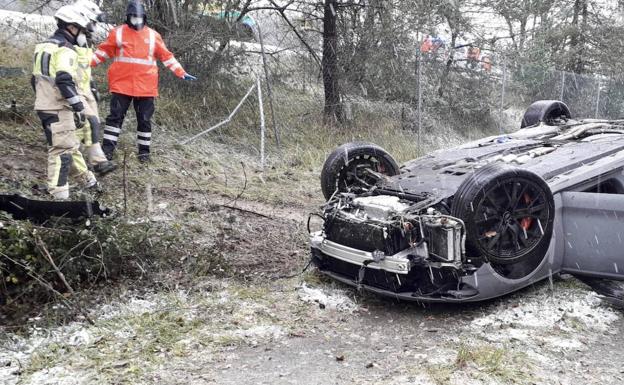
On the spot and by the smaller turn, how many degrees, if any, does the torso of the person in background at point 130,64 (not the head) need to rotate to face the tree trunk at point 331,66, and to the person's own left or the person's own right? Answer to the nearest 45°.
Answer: approximately 135° to the person's own left

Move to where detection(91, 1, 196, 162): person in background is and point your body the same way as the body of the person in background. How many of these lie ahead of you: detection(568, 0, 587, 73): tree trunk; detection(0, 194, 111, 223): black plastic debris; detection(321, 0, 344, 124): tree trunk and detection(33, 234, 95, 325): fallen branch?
2

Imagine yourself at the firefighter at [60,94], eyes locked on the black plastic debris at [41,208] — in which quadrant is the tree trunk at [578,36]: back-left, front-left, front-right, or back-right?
back-left

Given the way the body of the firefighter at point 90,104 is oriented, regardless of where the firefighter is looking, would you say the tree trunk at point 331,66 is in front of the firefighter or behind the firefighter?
in front

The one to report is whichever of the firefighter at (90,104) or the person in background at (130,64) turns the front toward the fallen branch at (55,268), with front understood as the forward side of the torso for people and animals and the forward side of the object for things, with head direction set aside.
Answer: the person in background

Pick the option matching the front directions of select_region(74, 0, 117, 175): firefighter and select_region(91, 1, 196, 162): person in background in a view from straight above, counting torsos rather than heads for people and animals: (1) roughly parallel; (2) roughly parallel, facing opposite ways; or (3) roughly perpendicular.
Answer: roughly perpendicular

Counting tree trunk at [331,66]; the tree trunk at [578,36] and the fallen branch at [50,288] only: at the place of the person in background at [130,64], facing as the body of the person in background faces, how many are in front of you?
1

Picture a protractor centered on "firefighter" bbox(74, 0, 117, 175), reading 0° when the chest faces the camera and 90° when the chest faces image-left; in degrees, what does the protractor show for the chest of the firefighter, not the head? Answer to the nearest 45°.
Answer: approximately 270°

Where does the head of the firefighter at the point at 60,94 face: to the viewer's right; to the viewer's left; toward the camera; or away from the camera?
to the viewer's right

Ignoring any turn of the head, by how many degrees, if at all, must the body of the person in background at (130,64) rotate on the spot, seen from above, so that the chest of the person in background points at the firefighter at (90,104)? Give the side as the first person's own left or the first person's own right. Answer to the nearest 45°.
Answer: approximately 45° to the first person's own right

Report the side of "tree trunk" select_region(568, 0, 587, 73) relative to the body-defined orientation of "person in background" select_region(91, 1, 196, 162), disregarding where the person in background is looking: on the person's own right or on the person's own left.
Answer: on the person's own left

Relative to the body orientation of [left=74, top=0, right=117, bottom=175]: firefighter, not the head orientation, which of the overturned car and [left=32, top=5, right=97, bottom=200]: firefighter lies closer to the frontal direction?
the overturned car
